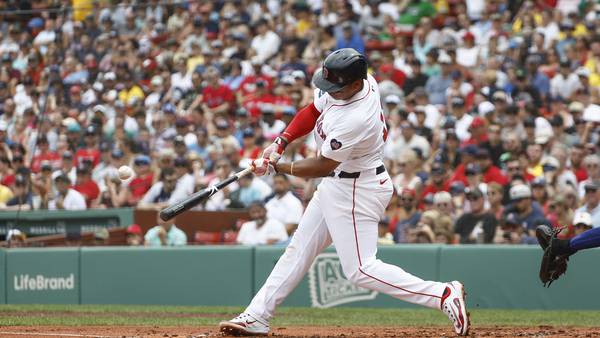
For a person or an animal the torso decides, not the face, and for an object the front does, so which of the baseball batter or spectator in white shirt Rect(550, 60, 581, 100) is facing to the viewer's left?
the baseball batter

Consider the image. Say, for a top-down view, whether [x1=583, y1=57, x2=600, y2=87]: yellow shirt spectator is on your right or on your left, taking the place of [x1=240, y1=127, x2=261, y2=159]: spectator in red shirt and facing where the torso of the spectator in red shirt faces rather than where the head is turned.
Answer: on your left

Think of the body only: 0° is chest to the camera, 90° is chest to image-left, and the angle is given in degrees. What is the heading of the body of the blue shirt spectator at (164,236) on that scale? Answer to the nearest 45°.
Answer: approximately 0°

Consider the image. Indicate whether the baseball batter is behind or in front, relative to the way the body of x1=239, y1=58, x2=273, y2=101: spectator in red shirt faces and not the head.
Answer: in front

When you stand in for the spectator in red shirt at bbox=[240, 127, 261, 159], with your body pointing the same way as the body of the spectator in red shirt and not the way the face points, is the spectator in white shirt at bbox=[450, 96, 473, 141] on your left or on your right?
on your left

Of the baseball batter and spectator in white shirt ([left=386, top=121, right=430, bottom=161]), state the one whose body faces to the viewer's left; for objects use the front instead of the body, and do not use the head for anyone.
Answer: the baseball batter

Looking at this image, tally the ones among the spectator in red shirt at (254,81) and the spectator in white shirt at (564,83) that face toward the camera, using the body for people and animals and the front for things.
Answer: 2

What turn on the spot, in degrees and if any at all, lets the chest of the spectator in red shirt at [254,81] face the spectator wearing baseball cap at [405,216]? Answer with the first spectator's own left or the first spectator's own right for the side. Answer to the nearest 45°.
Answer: approximately 45° to the first spectator's own left

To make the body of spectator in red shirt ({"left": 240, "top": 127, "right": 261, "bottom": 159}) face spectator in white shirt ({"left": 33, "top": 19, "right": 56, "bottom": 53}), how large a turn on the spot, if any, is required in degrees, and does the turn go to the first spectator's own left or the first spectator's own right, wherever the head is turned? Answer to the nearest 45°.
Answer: approximately 90° to the first spectator's own right

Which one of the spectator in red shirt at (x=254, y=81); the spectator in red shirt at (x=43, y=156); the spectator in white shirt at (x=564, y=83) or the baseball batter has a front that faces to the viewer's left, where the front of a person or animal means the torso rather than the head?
the baseball batter
